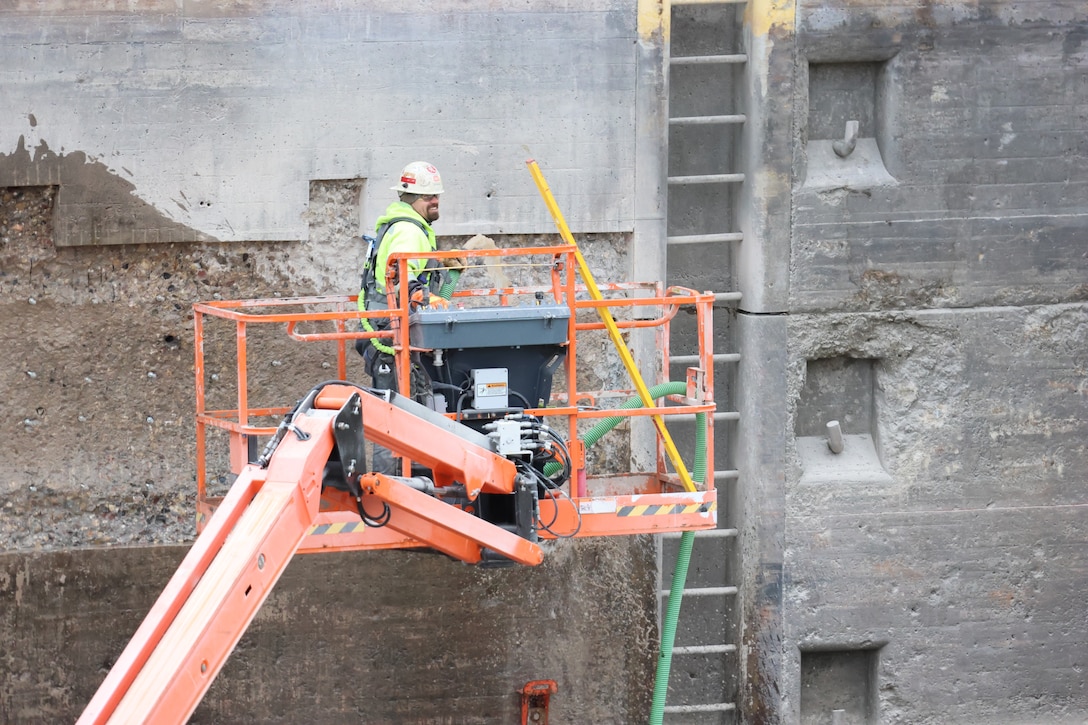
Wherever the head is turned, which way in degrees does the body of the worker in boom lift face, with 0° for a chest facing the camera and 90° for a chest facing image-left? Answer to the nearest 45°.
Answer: approximately 270°

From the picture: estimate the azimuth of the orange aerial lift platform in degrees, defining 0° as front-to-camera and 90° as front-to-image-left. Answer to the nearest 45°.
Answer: approximately 180°

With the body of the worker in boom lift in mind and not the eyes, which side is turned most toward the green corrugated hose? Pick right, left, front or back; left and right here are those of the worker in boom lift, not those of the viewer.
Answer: front
